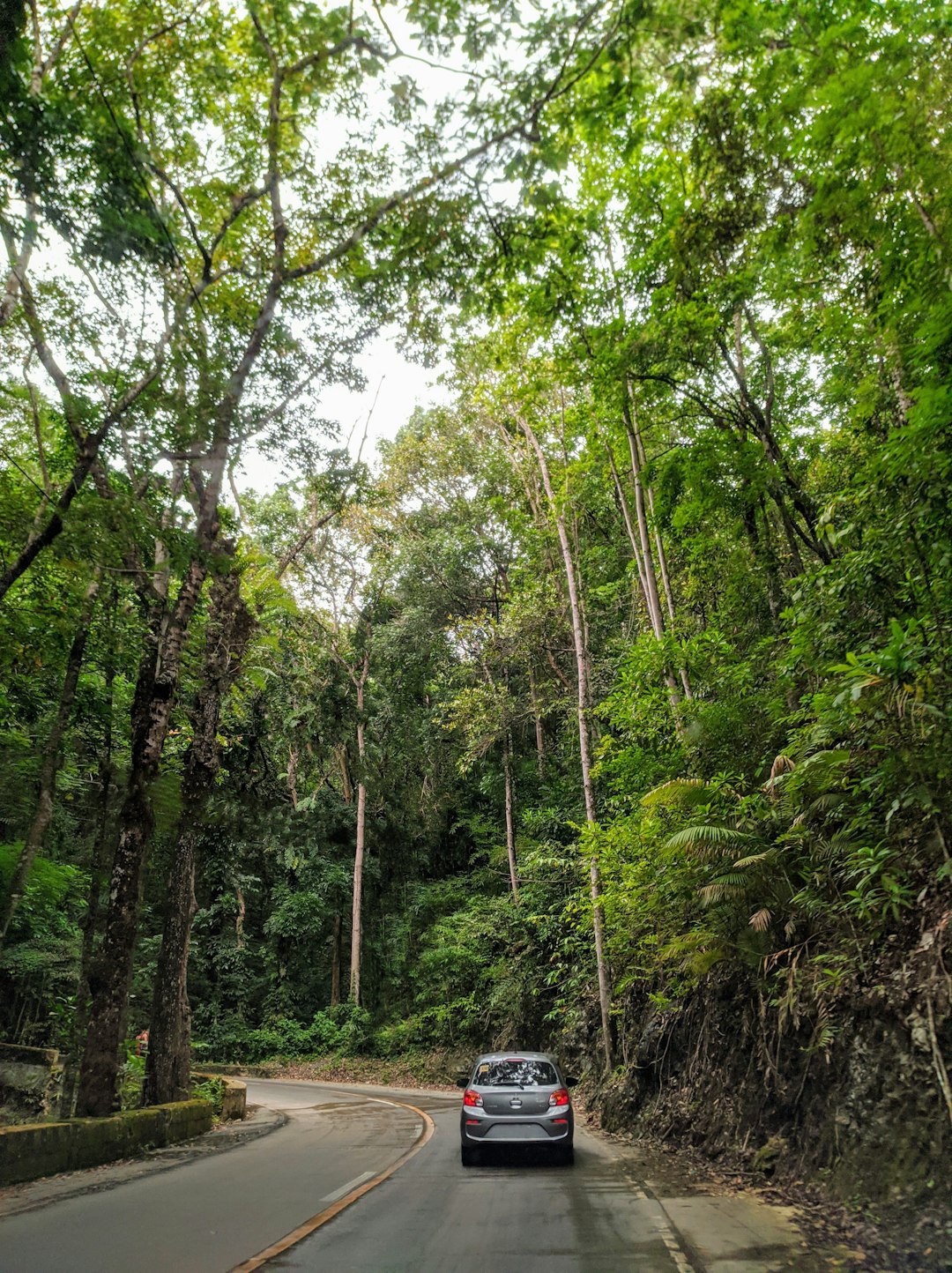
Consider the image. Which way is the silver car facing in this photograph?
away from the camera

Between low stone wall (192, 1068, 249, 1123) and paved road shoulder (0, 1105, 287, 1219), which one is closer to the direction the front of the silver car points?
the low stone wall

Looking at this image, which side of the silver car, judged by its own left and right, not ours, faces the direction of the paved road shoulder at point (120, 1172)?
left

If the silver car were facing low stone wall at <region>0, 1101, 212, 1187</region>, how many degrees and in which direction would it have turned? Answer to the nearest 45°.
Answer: approximately 90° to its left
